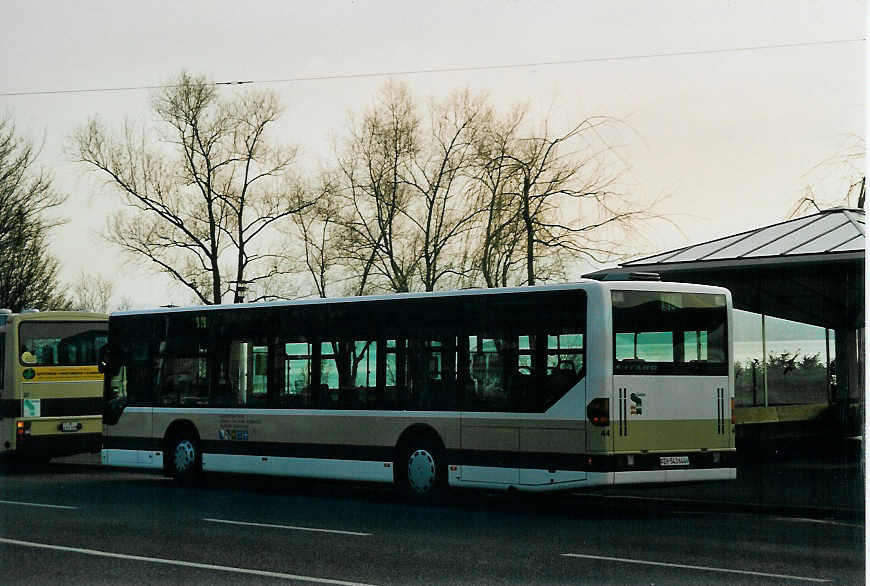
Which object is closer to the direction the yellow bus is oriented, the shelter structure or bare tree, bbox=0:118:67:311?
the bare tree

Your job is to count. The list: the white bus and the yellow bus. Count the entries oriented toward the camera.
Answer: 0

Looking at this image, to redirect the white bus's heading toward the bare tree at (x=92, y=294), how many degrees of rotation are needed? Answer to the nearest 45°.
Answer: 0° — it already faces it

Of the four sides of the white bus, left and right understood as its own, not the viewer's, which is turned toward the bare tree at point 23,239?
front

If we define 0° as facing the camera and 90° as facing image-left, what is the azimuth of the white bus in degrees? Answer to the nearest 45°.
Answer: approximately 135°

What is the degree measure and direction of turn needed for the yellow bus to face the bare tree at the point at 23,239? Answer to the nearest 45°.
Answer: approximately 45° to its right

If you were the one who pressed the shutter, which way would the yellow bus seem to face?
facing away from the viewer and to the left of the viewer

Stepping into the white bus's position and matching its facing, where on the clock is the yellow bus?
The yellow bus is roughly at 12 o'clock from the white bus.

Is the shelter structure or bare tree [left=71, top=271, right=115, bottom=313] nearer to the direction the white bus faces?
the bare tree
